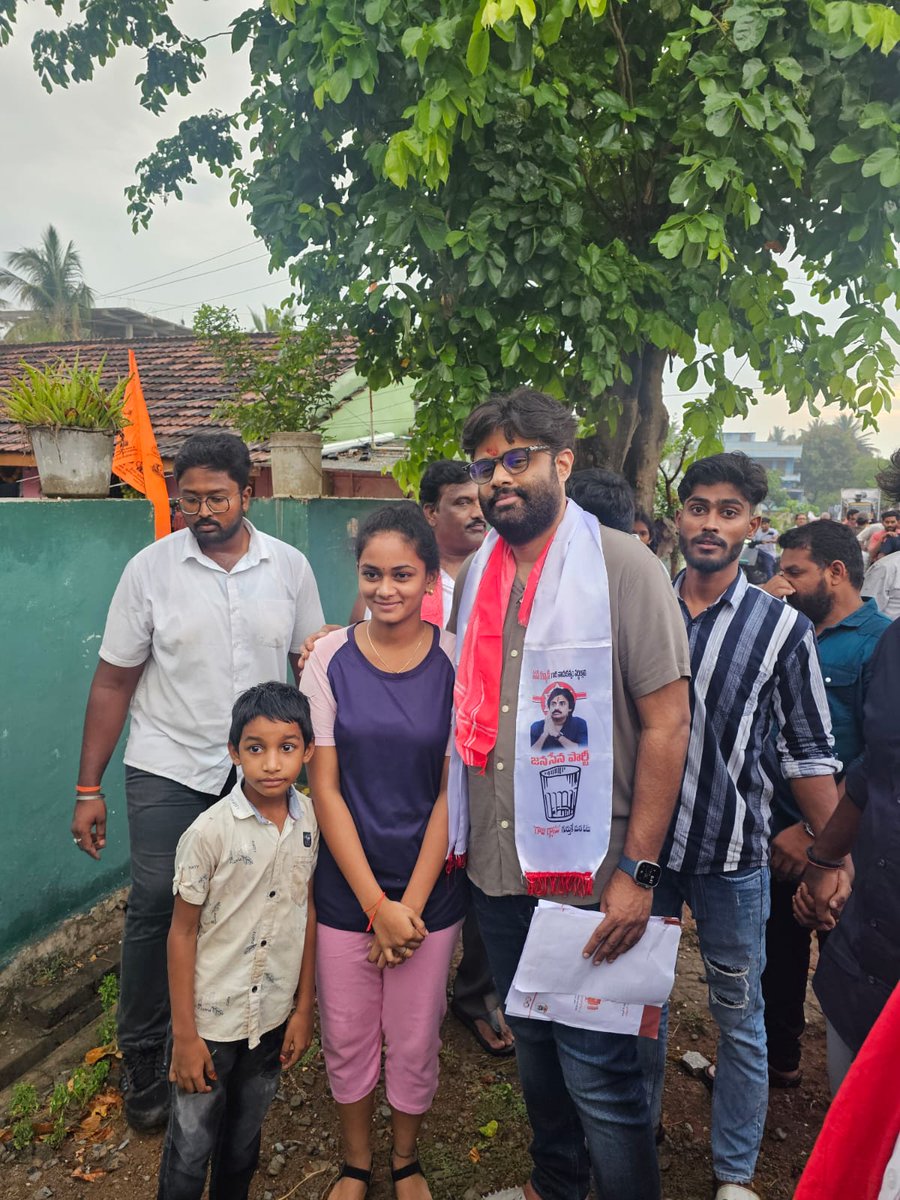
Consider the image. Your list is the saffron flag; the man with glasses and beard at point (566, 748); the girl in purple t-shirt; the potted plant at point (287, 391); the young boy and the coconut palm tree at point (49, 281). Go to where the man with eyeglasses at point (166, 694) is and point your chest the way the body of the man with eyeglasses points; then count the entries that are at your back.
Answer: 3

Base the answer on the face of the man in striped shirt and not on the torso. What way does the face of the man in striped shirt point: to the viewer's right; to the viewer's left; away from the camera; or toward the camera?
toward the camera

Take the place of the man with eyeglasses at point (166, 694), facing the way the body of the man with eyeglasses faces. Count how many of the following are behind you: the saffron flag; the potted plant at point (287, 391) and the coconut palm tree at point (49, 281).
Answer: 3

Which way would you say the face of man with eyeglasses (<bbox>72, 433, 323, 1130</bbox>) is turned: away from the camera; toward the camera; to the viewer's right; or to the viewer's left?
toward the camera

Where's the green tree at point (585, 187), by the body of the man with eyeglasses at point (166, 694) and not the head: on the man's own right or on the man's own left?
on the man's own left

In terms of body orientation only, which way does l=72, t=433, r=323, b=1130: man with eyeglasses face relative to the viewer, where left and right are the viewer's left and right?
facing the viewer

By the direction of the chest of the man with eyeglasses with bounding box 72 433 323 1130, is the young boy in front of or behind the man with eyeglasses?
in front

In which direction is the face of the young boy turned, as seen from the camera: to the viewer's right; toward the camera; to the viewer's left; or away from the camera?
toward the camera

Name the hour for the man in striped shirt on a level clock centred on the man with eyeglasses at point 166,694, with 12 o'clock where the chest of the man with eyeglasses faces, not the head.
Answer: The man in striped shirt is roughly at 10 o'clock from the man with eyeglasses.

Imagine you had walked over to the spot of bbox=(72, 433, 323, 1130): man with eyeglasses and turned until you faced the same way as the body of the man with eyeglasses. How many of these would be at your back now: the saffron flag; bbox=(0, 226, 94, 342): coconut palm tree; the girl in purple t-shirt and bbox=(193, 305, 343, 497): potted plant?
3

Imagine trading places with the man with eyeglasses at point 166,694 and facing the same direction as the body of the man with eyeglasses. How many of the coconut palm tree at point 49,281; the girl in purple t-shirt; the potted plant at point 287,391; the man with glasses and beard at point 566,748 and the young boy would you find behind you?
2

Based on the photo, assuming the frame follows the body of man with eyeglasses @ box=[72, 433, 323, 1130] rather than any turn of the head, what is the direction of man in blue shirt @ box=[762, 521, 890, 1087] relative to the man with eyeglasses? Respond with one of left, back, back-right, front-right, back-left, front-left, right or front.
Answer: left

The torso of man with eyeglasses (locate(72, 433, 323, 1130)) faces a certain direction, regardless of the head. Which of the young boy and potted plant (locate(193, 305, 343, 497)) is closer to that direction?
the young boy

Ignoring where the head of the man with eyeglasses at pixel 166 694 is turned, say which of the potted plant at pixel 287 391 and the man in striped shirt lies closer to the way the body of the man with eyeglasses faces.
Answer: the man in striped shirt

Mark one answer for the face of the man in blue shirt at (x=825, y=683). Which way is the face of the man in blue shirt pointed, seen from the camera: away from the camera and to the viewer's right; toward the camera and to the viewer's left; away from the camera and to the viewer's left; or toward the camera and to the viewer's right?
toward the camera and to the viewer's left

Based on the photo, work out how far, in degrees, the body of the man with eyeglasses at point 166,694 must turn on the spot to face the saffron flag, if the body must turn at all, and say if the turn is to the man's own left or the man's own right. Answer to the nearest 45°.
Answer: approximately 180°

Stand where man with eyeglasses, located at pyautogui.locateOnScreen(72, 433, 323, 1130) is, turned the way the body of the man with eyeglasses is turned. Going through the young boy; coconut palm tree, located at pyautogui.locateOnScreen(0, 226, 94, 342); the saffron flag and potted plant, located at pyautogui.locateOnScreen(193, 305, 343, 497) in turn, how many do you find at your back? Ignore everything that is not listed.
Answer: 3

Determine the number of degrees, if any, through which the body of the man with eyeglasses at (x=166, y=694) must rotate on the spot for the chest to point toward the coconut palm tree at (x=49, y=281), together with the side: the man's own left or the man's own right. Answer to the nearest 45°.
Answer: approximately 180°
